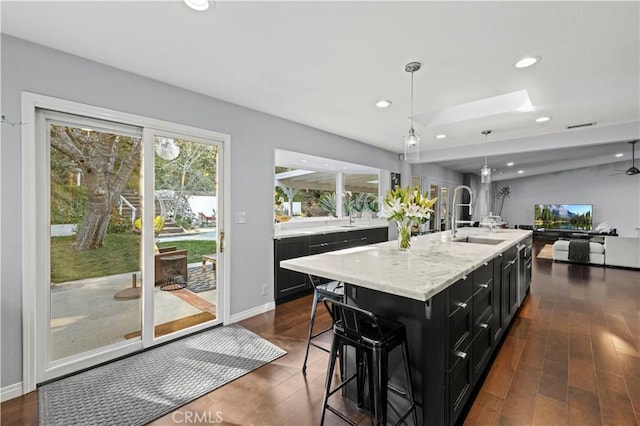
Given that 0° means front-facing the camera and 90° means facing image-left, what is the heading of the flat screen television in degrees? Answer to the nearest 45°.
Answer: approximately 0°

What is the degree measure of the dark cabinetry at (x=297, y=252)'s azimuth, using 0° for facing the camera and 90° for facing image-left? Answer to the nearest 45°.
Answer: approximately 315°

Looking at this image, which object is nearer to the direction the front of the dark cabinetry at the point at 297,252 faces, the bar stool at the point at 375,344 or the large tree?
the bar stool

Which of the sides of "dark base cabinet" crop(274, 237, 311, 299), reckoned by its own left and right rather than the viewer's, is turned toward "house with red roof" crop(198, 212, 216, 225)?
right

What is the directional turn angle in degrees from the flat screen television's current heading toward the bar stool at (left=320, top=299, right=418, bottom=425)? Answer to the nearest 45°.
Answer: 0° — it already faces it

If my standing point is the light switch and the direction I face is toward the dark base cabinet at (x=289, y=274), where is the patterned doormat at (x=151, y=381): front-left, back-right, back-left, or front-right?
back-right

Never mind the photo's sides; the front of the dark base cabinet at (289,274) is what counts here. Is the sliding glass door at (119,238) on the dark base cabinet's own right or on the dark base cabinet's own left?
on the dark base cabinet's own right
